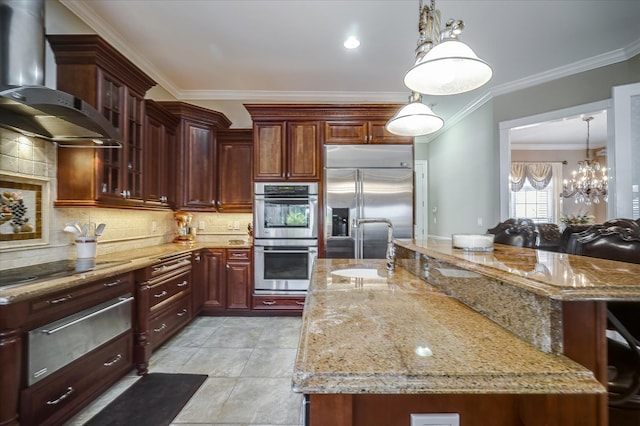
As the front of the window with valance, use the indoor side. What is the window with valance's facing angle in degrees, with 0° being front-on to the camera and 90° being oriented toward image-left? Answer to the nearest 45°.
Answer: approximately 0°

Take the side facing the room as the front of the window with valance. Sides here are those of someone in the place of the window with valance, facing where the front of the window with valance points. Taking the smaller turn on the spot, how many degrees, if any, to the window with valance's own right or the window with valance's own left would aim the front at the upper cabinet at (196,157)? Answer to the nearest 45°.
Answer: approximately 45° to the window with valance's own right

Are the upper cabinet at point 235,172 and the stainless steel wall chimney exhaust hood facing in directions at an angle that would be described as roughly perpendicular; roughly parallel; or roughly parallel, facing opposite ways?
roughly perpendicular

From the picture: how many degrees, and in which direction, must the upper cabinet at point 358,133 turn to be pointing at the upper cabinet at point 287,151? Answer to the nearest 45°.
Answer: approximately 90° to its right

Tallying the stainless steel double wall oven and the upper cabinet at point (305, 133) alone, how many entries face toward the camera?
2

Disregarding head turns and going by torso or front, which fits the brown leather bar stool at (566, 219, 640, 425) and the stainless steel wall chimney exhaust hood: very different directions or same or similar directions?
very different directions

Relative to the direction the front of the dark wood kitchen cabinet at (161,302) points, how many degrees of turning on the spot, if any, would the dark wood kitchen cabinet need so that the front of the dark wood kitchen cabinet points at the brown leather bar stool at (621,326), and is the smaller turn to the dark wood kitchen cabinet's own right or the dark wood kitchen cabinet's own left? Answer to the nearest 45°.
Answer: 0° — it already faces it
